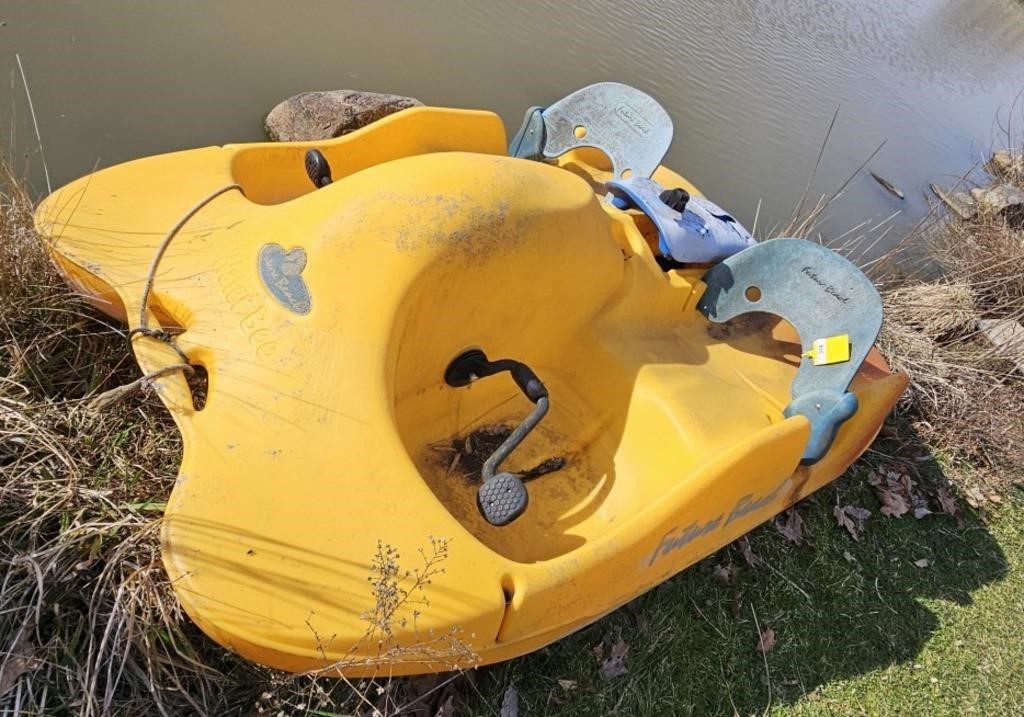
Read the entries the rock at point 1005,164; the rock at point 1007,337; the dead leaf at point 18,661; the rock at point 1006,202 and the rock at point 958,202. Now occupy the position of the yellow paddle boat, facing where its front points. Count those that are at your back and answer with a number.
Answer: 4

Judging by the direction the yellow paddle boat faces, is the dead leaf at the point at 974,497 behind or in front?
behind

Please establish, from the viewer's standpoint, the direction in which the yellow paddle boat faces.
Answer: facing the viewer and to the left of the viewer

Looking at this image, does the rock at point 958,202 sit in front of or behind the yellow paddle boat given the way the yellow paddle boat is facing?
behind

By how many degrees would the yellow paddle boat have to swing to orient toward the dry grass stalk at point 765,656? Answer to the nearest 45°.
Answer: approximately 135° to its left

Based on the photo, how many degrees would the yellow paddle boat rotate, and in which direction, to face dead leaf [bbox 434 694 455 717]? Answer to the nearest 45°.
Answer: approximately 45° to its left

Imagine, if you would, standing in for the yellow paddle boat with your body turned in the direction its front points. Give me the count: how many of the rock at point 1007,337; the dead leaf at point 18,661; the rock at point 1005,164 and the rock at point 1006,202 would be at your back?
3

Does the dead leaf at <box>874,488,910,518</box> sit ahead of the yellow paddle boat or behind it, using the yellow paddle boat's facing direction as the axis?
behind

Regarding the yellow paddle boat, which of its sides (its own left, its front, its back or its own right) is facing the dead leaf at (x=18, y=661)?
front

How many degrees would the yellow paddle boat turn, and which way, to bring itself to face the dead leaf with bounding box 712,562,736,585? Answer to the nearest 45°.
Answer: approximately 135° to its left

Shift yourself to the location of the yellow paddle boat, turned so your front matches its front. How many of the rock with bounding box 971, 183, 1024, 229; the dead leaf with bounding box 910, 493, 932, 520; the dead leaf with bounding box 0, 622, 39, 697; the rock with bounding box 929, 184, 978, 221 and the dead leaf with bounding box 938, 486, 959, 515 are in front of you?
1

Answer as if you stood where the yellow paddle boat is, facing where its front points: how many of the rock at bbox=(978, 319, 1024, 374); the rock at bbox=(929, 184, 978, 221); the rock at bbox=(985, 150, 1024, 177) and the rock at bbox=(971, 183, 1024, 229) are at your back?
4

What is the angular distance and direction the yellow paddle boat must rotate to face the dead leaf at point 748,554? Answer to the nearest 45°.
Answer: approximately 135° to its left
